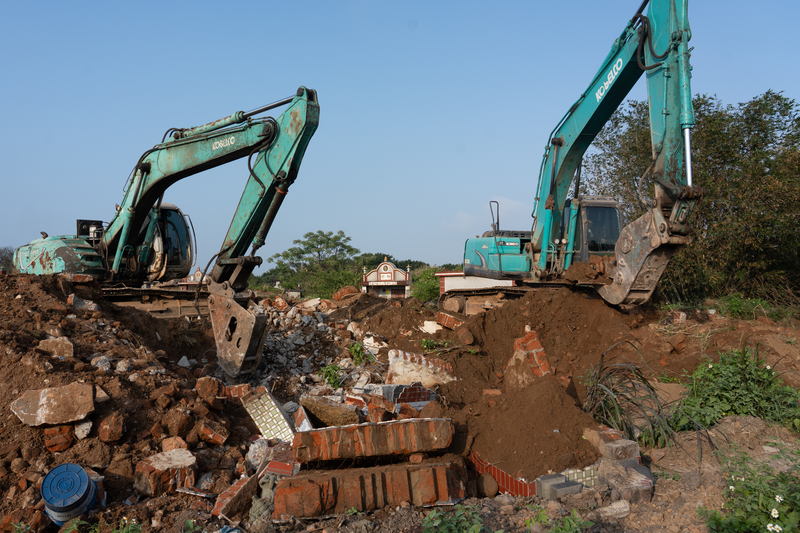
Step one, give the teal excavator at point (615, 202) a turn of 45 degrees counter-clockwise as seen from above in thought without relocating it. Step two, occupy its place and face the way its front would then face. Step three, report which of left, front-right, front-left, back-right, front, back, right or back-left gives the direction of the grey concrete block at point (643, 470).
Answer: right

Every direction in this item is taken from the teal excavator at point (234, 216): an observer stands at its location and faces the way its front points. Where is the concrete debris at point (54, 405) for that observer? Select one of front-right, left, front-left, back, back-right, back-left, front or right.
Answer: right

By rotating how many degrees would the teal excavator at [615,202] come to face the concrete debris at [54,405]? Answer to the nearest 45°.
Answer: approximately 90° to its right

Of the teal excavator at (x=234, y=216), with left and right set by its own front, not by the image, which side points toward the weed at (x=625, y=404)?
front

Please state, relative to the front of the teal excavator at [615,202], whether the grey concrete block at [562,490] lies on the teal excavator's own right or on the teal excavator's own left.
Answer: on the teal excavator's own right

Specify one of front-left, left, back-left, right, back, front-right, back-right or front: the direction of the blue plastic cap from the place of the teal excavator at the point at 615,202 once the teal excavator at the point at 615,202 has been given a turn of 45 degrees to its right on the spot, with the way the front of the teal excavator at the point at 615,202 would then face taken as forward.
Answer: front-right

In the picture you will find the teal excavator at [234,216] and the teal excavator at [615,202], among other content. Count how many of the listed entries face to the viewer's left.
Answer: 0

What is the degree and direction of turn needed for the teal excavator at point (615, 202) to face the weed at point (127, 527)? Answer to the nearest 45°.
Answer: approximately 90° to its right

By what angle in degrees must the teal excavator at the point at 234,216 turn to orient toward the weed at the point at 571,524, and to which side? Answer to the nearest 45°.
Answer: approximately 45° to its right

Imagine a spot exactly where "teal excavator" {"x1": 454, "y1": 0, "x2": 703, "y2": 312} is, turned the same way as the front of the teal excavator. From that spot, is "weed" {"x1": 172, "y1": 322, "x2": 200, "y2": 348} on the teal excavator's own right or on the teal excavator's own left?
on the teal excavator's own right

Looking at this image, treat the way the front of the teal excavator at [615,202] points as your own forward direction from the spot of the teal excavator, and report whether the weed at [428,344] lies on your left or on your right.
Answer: on your right

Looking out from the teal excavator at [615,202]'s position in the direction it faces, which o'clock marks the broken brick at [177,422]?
The broken brick is roughly at 3 o'clock from the teal excavator.

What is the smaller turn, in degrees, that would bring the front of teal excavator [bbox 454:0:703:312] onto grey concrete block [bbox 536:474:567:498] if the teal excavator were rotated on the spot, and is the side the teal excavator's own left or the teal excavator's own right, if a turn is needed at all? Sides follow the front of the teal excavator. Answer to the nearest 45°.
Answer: approximately 45° to the teal excavator's own right

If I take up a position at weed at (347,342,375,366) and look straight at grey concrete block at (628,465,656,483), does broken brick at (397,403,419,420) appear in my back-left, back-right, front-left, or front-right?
front-right

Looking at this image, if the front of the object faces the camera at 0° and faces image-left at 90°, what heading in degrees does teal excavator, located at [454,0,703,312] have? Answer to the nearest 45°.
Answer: approximately 315°

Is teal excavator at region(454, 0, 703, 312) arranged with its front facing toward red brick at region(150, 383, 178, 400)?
no

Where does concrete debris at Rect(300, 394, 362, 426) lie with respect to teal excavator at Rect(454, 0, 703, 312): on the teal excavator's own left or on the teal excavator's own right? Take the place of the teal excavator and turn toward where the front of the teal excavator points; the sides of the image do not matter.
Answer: on the teal excavator's own right

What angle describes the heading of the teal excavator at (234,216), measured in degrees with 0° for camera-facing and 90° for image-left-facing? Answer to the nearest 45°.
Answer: approximately 315°

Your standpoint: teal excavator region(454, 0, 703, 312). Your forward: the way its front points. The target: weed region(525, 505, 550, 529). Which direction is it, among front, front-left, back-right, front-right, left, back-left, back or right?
front-right
